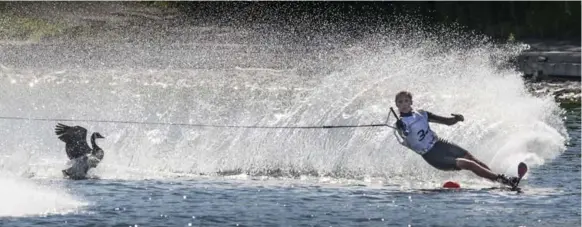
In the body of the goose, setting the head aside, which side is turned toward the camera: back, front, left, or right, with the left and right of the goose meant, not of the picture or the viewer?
right
